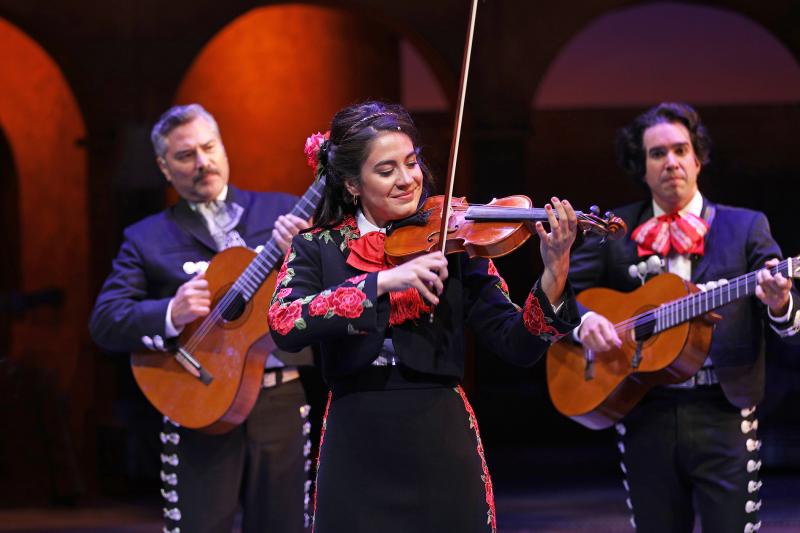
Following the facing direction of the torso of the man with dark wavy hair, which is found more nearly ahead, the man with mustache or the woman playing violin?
the woman playing violin

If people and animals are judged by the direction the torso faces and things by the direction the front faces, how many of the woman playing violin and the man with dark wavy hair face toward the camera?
2

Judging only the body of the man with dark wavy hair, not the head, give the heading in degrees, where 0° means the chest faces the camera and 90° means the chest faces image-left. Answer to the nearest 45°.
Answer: approximately 0°

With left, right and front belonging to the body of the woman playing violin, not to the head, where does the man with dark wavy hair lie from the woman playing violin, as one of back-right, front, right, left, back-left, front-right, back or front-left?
back-left

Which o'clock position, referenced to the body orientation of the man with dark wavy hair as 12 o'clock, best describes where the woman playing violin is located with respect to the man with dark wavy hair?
The woman playing violin is roughly at 1 o'clock from the man with dark wavy hair.

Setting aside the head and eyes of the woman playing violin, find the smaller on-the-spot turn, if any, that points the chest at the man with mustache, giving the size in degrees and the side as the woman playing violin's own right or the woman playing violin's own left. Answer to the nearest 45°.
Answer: approximately 135° to the woman playing violin's own right
